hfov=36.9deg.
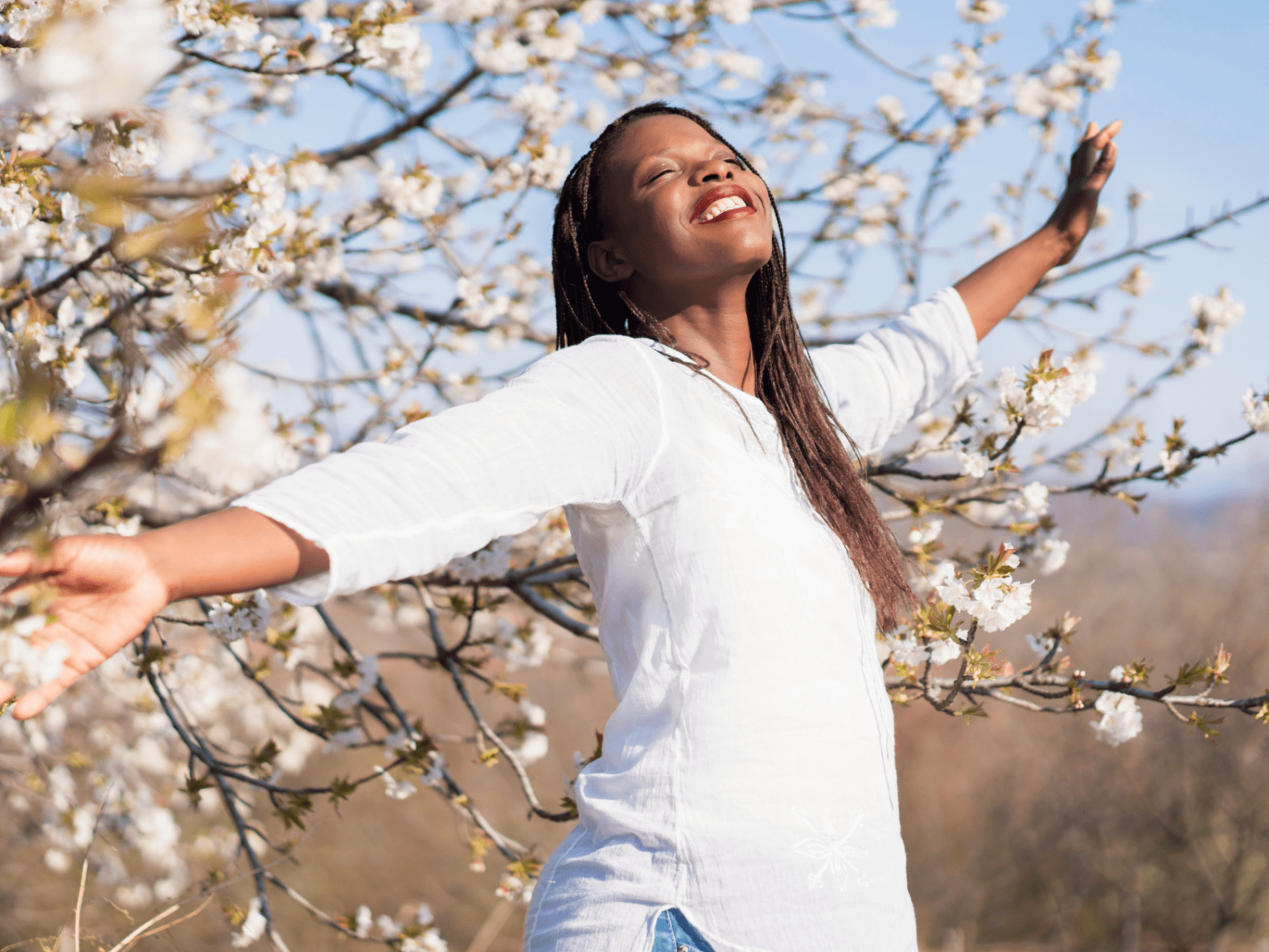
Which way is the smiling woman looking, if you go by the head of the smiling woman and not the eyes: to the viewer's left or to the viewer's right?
to the viewer's right

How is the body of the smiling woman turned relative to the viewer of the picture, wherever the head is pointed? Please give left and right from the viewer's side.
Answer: facing the viewer and to the right of the viewer
